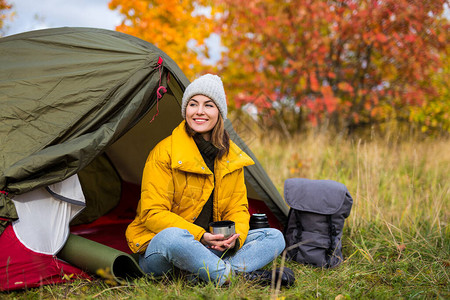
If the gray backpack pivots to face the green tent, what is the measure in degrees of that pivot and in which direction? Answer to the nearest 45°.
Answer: approximately 45° to its right

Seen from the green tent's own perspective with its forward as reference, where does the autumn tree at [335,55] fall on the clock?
The autumn tree is roughly at 9 o'clock from the green tent.

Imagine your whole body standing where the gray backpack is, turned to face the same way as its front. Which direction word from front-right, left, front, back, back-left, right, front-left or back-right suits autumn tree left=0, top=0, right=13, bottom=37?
back-right

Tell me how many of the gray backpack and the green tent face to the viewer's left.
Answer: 0

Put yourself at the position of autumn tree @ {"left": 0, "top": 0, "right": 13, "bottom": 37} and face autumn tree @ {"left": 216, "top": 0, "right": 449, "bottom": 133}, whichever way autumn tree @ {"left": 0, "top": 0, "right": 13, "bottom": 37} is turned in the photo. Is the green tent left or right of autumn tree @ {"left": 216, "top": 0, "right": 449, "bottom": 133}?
right

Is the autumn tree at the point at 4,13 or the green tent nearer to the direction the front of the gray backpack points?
the green tent

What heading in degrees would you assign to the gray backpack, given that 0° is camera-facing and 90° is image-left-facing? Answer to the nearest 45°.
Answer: approximately 0°

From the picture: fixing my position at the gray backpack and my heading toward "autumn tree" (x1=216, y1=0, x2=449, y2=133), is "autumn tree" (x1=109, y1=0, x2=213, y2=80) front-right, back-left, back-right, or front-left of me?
front-left

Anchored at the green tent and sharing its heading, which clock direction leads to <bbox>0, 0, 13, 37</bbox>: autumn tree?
The autumn tree is roughly at 7 o'clock from the green tent.

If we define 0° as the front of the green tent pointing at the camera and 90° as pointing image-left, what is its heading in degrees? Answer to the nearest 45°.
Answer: approximately 315°

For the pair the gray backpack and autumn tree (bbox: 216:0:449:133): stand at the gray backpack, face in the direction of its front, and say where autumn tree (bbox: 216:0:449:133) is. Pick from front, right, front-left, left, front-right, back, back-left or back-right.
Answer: back

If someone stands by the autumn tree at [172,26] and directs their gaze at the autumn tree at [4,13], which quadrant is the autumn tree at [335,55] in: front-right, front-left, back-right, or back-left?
back-left

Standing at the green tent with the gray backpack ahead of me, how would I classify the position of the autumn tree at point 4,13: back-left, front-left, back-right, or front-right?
back-left

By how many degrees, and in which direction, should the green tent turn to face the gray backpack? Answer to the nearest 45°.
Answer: approximately 45° to its left
